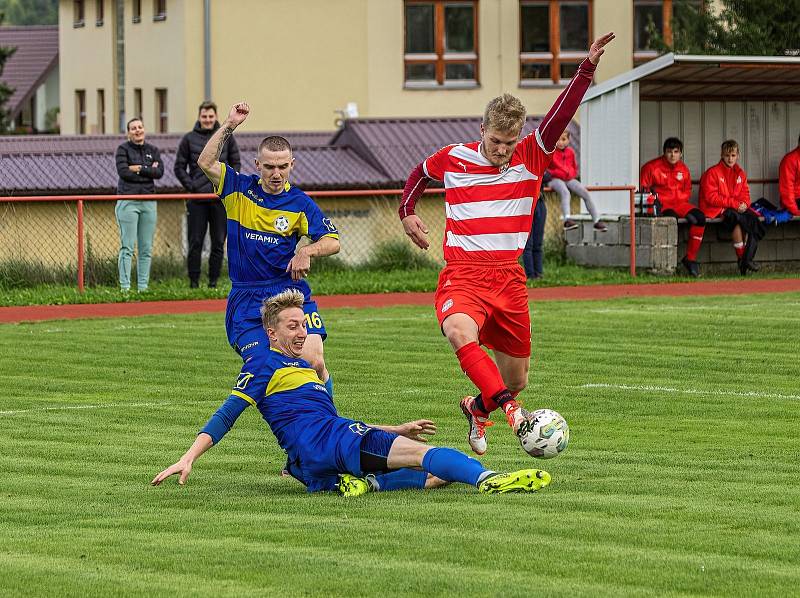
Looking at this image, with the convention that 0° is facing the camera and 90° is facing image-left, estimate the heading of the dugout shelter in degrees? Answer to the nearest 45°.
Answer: approximately 315°

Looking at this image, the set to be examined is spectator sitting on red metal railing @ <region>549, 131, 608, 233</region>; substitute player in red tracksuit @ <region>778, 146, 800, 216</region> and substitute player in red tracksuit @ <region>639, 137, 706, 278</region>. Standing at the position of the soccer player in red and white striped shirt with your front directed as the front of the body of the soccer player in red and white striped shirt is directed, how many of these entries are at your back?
3

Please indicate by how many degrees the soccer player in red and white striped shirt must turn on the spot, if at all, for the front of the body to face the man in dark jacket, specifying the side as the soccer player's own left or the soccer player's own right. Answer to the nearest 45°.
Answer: approximately 180°

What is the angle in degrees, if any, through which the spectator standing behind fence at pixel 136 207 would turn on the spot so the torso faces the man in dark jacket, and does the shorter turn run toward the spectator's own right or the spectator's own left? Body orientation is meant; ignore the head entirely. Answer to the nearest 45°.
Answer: approximately 90° to the spectator's own left

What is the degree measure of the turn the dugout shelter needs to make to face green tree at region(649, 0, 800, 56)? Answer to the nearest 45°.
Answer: approximately 135° to its left

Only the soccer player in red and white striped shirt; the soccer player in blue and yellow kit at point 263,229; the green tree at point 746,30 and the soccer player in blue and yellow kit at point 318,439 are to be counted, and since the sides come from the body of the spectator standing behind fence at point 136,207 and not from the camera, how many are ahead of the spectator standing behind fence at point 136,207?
3

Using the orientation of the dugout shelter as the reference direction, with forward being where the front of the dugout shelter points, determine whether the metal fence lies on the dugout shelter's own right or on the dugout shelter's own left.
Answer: on the dugout shelter's own right

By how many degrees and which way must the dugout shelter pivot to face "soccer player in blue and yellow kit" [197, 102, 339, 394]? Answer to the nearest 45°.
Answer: approximately 45° to its right

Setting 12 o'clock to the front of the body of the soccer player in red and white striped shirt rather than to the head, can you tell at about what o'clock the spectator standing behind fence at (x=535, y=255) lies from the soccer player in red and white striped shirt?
The spectator standing behind fence is roughly at 6 o'clock from the soccer player in red and white striped shirt.

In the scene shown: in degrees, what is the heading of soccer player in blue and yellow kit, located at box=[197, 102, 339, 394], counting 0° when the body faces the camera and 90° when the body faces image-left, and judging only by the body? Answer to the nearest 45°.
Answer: approximately 0°
